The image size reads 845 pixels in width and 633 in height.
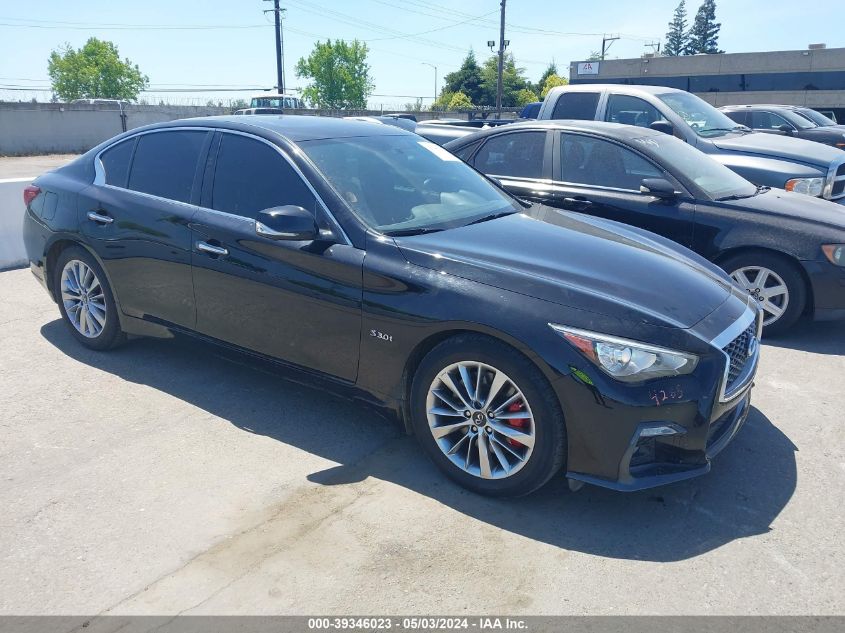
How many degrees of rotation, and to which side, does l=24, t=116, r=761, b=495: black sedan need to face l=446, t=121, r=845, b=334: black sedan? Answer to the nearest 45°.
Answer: approximately 90° to its left

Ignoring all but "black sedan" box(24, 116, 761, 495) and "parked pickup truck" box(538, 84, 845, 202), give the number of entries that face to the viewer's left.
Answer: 0

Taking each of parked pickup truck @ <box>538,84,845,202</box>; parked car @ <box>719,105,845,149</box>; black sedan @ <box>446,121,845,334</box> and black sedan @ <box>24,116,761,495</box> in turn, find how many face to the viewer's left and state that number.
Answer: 0

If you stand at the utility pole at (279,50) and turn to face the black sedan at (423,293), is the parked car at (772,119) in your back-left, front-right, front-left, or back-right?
front-left

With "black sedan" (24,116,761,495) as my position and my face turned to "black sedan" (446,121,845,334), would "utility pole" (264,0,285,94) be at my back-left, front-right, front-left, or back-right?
front-left

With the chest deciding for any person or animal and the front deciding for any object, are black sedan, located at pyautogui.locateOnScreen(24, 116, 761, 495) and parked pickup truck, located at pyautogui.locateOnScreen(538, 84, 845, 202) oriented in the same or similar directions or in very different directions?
same or similar directions

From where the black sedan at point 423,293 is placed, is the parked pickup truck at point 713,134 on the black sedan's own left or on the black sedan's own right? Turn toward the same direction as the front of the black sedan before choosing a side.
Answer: on the black sedan's own left

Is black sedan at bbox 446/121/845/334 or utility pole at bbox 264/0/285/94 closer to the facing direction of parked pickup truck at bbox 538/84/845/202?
the black sedan

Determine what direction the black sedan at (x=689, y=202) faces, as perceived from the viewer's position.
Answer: facing the viewer and to the right of the viewer

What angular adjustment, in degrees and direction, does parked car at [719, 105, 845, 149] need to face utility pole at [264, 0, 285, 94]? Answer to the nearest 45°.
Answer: approximately 180°

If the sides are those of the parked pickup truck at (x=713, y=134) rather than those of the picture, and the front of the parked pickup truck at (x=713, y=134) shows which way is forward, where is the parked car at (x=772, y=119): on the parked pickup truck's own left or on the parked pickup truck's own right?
on the parked pickup truck's own left

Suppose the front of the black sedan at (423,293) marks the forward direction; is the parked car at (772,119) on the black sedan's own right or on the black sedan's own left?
on the black sedan's own left

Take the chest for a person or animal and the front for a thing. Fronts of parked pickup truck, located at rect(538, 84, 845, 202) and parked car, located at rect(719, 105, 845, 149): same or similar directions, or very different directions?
same or similar directions

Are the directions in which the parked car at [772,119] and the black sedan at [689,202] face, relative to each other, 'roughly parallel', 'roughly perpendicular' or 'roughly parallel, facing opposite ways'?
roughly parallel
